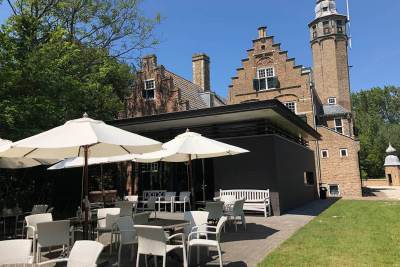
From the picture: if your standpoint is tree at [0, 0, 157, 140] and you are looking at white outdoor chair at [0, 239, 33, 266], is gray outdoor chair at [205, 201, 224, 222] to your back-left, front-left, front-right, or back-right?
front-left

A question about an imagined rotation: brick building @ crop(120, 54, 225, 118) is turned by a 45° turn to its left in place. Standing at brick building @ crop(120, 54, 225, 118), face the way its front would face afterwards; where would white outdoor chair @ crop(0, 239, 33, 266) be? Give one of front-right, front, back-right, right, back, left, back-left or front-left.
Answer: front

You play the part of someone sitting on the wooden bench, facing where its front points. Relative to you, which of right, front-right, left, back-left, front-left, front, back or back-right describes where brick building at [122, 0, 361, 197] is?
back

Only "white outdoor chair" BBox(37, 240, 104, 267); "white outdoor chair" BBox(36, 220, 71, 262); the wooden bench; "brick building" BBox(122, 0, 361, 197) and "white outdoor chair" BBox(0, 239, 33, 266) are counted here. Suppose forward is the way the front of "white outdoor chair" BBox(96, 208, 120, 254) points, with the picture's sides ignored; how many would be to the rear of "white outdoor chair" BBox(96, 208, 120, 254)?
2

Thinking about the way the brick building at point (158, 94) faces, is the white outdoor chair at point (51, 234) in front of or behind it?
in front

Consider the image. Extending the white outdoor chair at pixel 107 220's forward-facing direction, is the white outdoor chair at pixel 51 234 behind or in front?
in front

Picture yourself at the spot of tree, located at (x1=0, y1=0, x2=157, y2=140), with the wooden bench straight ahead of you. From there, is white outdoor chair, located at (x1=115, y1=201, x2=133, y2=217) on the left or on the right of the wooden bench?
right

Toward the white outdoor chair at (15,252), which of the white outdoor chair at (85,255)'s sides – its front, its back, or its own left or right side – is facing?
right

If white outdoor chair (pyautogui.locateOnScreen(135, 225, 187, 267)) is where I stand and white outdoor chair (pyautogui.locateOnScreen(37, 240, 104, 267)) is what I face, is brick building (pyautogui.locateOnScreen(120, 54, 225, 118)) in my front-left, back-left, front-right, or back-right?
back-right

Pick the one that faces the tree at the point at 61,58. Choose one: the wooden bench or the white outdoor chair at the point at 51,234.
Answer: the white outdoor chair

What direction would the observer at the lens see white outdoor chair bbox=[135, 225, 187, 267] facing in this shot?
facing away from the viewer and to the right of the viewer

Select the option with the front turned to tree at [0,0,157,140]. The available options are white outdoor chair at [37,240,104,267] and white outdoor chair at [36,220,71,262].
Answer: white outdoor chair at [36,220,71,262]

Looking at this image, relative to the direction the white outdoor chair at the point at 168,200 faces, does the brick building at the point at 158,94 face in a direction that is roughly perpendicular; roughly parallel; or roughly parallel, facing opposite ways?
roughly parallel

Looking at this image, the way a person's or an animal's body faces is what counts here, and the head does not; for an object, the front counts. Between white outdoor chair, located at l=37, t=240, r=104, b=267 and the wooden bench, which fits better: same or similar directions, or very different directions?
same or similar directions

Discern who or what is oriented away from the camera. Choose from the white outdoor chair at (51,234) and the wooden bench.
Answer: the white outdoor chair
